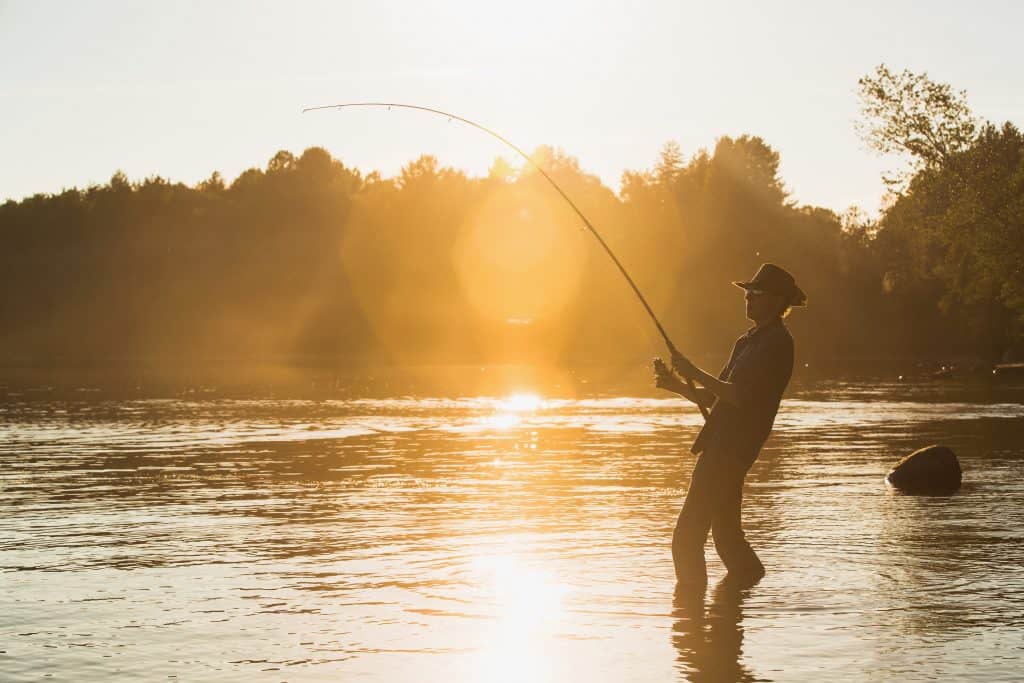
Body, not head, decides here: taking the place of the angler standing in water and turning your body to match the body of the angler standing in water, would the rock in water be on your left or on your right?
on your right

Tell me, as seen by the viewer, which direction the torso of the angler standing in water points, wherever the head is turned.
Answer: to the viewer's left
